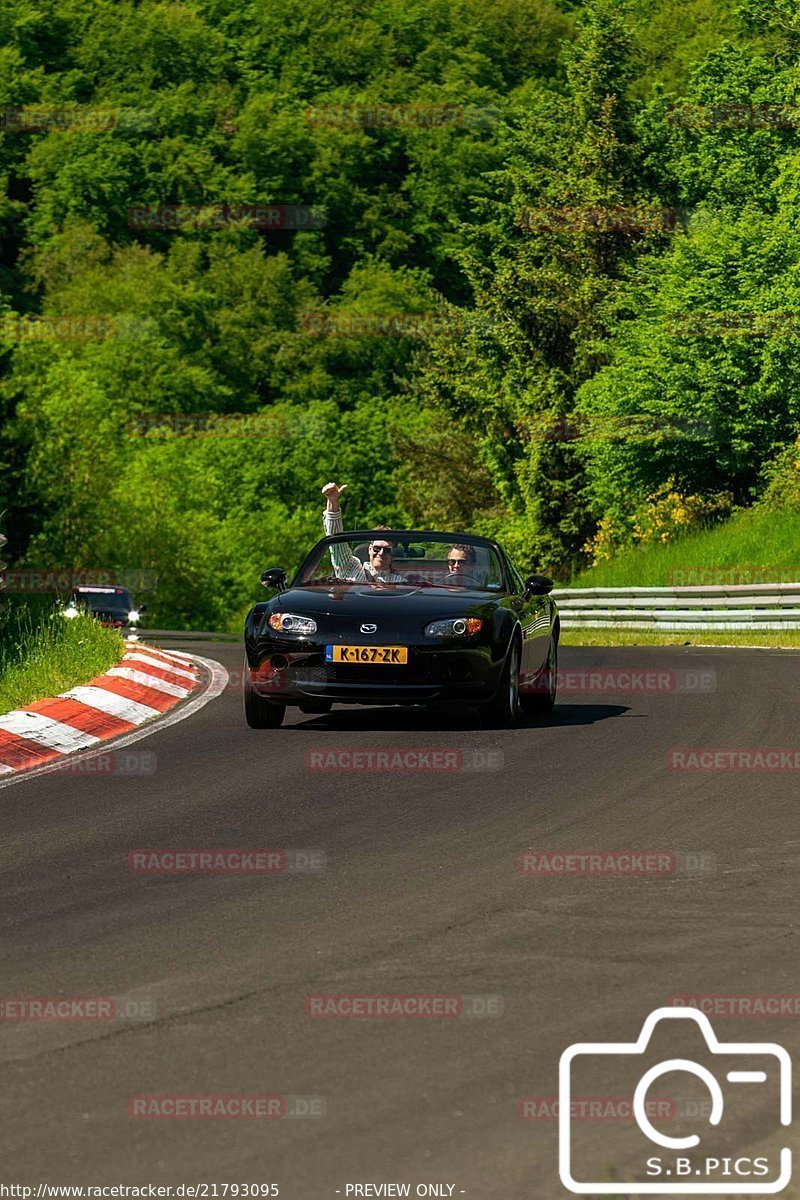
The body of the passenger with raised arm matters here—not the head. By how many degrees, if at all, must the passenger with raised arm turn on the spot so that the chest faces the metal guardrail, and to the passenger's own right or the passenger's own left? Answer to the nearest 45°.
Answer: approximately 180°

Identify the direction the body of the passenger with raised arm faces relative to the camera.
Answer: toward the camera

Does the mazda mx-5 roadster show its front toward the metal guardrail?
no

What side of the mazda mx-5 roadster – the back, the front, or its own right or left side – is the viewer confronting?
front
